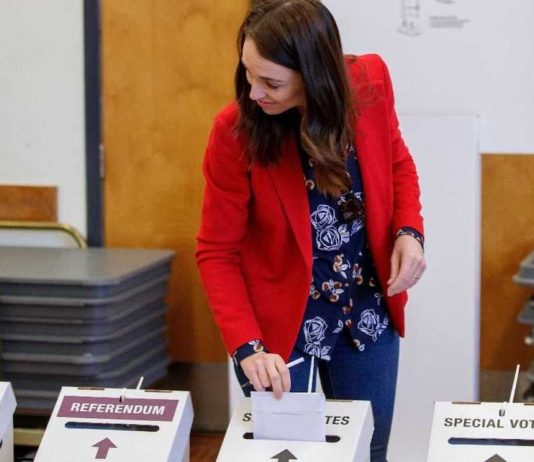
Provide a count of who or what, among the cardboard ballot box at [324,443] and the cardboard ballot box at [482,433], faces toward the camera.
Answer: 2

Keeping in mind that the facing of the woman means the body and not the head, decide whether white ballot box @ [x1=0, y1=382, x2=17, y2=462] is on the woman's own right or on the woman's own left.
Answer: on the woman's own right

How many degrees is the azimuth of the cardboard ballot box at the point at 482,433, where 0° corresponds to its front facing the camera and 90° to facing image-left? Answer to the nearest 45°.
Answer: approximately 0°

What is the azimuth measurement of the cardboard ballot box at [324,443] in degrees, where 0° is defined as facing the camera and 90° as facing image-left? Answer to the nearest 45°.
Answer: approximately 0°
